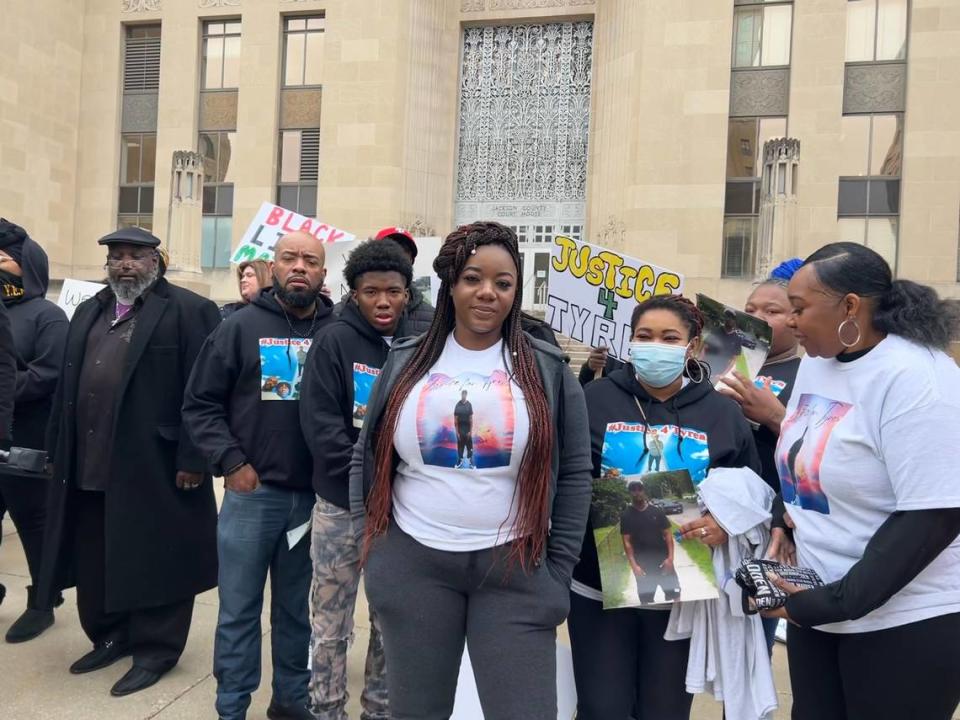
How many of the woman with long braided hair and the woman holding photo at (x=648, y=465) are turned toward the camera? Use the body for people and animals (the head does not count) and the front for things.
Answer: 2

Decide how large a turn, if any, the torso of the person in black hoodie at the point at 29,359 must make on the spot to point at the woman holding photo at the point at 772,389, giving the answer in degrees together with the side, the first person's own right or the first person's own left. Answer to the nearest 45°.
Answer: approximately 90° to the first person's own left

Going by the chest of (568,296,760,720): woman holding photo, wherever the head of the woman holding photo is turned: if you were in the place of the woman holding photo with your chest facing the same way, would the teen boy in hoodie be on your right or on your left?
on your right

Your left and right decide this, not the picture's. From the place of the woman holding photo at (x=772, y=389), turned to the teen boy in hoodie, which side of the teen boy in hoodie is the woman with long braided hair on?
left
